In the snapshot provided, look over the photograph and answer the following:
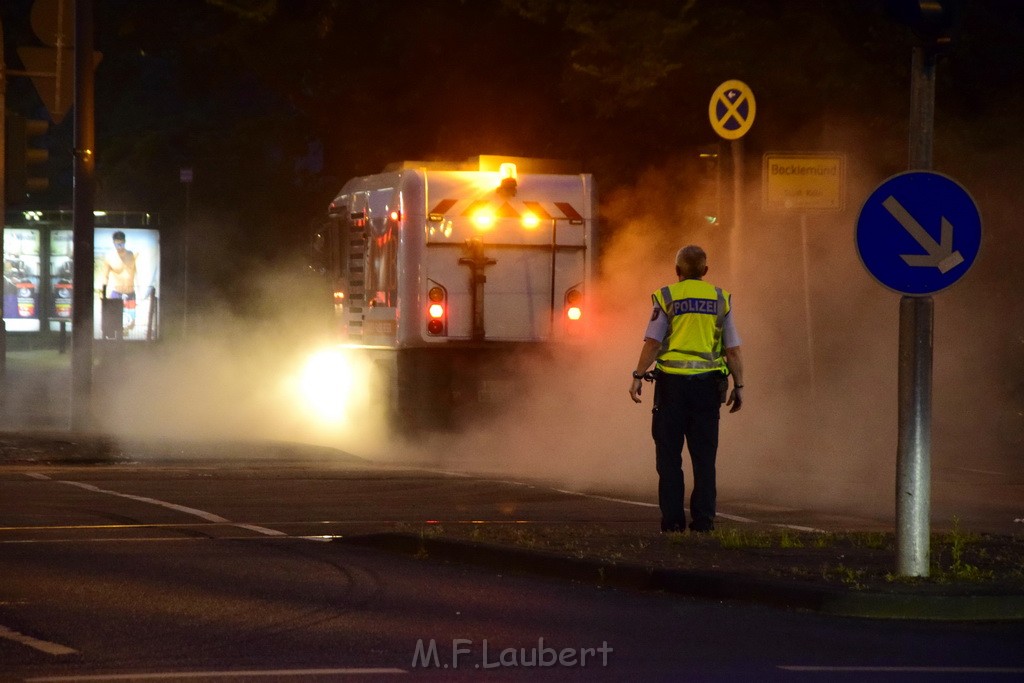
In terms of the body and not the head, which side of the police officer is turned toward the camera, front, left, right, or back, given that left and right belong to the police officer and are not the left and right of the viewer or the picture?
back

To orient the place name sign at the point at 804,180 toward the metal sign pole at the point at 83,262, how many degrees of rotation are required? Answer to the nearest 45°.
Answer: approximately 90° to its right

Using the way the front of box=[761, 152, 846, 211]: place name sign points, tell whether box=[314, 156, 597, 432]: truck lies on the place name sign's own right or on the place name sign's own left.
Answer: on the place name sign's own right

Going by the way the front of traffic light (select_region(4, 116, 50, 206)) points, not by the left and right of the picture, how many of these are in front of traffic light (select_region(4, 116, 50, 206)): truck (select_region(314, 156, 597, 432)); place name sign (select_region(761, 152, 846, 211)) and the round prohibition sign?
3

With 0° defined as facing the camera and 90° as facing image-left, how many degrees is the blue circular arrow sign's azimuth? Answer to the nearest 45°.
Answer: approximately 0°

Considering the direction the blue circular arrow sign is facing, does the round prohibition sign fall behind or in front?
behind

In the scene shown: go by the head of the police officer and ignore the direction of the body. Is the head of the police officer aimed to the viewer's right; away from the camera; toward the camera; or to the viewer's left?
away from the camera

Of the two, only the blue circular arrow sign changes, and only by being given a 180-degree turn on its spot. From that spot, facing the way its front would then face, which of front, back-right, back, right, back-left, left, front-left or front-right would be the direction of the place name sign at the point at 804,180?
front

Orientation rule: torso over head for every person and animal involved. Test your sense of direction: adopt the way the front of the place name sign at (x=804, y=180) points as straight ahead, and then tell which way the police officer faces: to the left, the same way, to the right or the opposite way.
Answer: the opposite way

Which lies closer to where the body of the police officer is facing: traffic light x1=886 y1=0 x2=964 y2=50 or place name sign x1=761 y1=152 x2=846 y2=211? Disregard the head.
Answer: the place name sign

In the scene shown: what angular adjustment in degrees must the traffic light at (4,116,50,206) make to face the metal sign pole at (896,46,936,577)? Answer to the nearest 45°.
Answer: approximately 45° to its right

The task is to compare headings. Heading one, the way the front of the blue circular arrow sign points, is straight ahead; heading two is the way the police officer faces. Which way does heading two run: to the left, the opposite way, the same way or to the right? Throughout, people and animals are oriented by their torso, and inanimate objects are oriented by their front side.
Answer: the opposite way

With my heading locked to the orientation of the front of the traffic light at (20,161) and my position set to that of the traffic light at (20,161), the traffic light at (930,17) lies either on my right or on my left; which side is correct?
on my right
